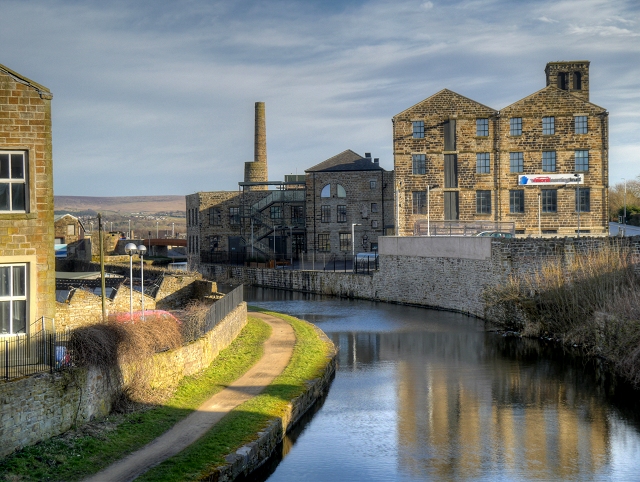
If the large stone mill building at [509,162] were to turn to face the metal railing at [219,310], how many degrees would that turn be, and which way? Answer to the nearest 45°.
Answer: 0° — it already faces it

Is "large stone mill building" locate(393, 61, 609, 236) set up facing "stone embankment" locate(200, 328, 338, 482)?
yes

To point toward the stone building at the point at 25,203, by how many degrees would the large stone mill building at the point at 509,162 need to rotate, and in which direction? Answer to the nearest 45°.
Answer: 0° — it already faces it

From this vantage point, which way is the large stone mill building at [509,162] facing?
toward the camera

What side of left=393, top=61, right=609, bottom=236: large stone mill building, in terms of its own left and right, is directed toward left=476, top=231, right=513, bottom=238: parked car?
front

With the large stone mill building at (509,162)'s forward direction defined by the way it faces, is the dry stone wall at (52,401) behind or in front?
in front

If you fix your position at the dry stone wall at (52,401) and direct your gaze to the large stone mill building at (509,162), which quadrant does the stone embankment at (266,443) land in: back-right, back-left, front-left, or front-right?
front-right

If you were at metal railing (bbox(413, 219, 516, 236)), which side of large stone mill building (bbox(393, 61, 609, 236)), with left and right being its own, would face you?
front
